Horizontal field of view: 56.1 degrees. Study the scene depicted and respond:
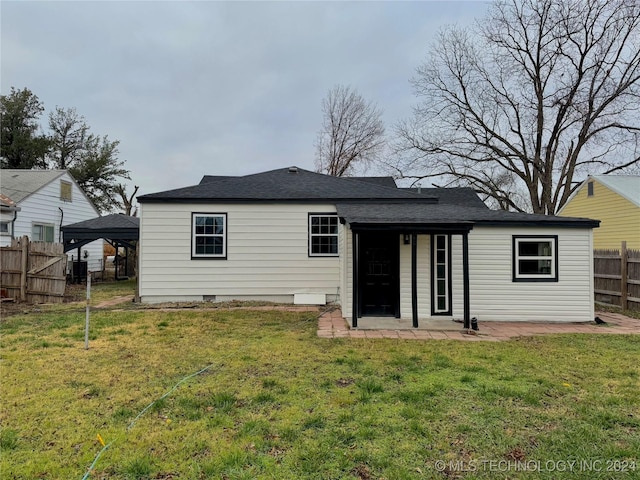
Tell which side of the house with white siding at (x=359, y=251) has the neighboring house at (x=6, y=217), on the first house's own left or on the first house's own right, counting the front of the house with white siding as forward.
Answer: on the first house's own right

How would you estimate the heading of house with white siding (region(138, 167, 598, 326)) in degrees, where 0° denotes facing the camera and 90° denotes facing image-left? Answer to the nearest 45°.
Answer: approximately 0°

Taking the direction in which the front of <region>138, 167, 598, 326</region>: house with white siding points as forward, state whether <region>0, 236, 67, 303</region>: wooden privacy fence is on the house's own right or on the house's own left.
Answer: on the house's own right

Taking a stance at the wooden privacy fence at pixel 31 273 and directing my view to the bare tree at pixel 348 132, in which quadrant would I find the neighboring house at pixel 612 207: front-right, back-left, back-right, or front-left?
front-right

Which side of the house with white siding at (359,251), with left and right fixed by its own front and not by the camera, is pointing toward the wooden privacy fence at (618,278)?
left

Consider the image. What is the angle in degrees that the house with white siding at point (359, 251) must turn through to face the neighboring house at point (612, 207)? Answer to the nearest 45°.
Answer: approximately 135° to its left
